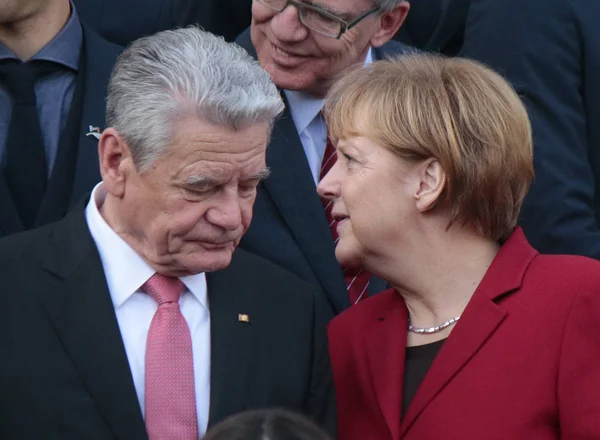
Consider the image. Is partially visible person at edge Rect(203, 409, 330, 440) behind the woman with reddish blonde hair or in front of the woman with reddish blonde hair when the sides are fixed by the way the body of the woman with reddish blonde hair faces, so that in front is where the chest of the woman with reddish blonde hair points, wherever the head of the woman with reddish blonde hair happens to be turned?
in front

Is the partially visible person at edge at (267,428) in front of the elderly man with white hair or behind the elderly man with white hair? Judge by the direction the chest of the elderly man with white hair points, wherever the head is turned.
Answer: in front

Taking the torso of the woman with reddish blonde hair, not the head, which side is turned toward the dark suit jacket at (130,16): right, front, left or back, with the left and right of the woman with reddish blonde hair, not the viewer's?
right

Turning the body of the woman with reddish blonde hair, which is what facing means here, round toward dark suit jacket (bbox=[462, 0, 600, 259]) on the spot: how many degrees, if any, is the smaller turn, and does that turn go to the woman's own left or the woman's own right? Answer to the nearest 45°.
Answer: approximately 135° to the woman's own right

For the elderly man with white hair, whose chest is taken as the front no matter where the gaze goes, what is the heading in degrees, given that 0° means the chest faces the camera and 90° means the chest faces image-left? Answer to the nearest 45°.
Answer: approximately 315°

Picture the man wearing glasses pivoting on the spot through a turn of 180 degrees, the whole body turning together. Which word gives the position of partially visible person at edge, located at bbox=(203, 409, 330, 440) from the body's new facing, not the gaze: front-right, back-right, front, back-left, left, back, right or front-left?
back-right

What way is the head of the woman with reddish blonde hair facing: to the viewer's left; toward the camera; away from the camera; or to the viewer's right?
to the viewer's left

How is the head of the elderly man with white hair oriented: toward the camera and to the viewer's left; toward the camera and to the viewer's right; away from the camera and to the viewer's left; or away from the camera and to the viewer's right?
toward the camera and to the viewer's right

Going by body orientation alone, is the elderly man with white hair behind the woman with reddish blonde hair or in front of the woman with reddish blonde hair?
in front

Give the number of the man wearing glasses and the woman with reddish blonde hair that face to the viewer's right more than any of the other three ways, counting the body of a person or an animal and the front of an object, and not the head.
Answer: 0

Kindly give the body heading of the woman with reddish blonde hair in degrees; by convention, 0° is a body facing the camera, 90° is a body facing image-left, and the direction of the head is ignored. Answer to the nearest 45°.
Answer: approximately 45°
